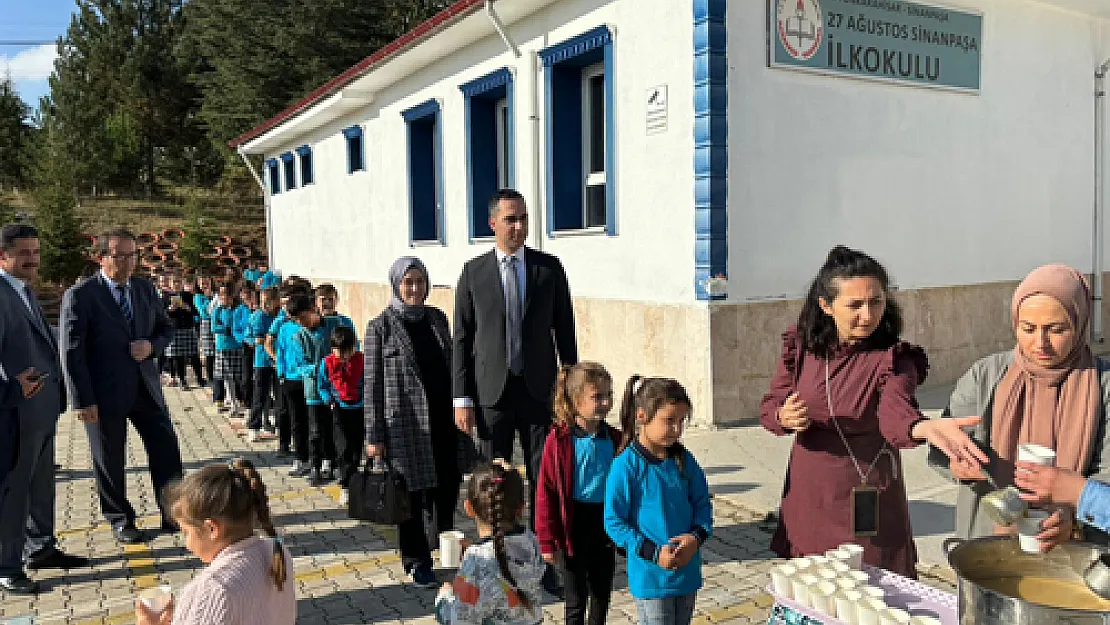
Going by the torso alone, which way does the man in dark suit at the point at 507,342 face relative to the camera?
toward the camera

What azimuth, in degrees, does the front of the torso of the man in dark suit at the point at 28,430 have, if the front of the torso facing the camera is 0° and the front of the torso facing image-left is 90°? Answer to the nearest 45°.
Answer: approximately 315°

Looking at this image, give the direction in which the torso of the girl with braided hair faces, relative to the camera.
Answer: away from the camera

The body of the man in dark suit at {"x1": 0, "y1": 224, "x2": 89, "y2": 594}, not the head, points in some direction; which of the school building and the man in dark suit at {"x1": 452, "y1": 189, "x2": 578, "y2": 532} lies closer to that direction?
the man in dark suit

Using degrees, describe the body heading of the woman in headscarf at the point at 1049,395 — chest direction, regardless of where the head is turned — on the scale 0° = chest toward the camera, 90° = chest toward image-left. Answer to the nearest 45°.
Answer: approximately 0°

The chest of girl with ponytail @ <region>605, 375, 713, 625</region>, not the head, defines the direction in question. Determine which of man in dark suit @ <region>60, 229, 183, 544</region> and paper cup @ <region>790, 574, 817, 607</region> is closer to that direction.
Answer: the paper cup

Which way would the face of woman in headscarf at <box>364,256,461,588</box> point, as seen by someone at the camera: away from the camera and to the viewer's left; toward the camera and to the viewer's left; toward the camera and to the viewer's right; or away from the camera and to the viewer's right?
toward the camera and to the viewer's right

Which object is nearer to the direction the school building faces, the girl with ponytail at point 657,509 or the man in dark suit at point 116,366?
the girl with ponytail

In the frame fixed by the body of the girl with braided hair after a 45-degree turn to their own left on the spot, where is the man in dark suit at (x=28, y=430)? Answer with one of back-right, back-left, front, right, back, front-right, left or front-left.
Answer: front

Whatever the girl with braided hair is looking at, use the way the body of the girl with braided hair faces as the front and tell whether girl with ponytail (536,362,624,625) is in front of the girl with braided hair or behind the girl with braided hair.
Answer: in front

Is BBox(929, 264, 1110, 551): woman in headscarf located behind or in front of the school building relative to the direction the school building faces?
in front

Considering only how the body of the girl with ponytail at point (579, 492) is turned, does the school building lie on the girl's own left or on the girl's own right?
on the girl's own left

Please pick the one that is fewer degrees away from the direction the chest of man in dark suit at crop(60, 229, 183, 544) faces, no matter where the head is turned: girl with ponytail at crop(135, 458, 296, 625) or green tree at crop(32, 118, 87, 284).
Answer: the girl with ponytail

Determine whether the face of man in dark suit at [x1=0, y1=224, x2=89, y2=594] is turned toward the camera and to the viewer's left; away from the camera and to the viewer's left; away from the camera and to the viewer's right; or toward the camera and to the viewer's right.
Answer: toward the camera and to the viewer's right

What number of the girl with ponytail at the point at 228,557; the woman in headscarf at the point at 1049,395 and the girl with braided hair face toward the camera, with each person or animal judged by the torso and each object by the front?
1
